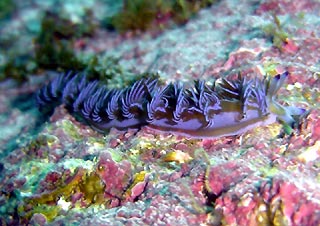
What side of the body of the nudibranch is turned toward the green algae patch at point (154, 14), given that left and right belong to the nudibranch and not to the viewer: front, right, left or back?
left

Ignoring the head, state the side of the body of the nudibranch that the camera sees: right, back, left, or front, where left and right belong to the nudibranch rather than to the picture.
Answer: right
